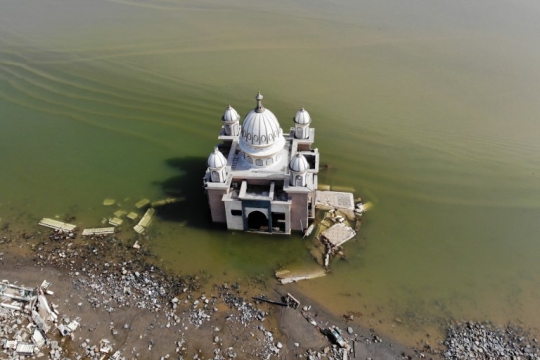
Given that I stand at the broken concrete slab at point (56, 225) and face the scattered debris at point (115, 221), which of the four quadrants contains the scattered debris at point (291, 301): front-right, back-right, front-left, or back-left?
front-right

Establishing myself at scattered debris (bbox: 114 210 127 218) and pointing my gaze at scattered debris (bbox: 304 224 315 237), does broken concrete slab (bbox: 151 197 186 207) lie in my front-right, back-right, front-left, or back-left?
front-left

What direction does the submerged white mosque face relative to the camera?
toward the camera

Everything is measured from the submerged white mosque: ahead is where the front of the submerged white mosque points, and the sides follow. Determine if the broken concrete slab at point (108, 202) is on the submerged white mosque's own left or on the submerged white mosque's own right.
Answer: on the submerged white mosque's own right

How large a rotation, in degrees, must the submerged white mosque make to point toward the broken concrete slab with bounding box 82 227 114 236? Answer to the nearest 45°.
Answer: approximately 90° to its right

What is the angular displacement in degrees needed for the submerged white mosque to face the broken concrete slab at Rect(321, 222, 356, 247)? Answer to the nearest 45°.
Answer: approximately 90° to its left

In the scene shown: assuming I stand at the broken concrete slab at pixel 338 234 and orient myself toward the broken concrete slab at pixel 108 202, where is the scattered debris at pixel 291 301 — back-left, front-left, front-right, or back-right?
front-left

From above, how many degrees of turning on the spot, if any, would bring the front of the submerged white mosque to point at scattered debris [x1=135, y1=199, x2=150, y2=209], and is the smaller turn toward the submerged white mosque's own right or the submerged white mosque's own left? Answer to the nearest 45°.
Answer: approximately 90° to the submerged white mosque's own right

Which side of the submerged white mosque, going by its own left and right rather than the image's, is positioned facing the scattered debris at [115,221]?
right

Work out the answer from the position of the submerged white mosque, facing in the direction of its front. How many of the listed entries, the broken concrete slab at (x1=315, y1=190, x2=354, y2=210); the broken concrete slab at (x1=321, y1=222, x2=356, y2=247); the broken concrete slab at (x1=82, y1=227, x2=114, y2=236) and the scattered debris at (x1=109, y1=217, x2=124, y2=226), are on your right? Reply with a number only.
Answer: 2

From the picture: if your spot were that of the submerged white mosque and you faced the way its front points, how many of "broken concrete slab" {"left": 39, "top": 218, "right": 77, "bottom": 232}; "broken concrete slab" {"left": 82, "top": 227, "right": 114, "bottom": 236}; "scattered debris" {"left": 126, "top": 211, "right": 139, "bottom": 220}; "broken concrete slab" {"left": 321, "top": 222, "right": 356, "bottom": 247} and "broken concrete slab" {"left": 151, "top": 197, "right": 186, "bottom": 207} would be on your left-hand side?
1
